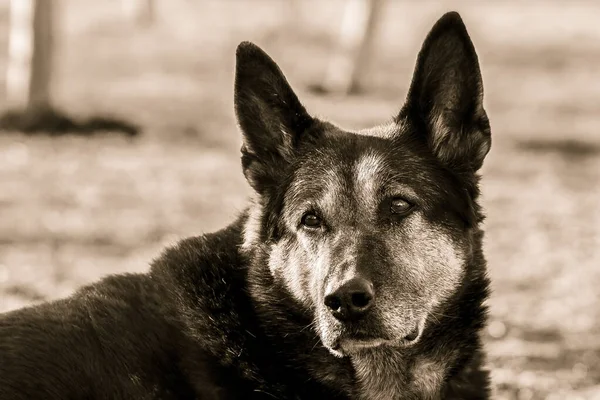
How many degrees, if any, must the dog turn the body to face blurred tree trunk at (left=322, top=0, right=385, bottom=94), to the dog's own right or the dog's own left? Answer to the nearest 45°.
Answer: approximately 135° to the dog's own left

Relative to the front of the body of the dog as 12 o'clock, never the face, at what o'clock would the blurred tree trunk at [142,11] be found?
The blurred tree trunk is roughly at 7 o'clock from the dog.

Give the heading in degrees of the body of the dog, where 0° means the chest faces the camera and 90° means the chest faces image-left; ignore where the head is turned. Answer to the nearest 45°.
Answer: approximately 315°

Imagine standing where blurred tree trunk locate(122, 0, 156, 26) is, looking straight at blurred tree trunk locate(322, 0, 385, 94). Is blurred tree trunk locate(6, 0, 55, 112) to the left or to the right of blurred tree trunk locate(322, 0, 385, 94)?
right
